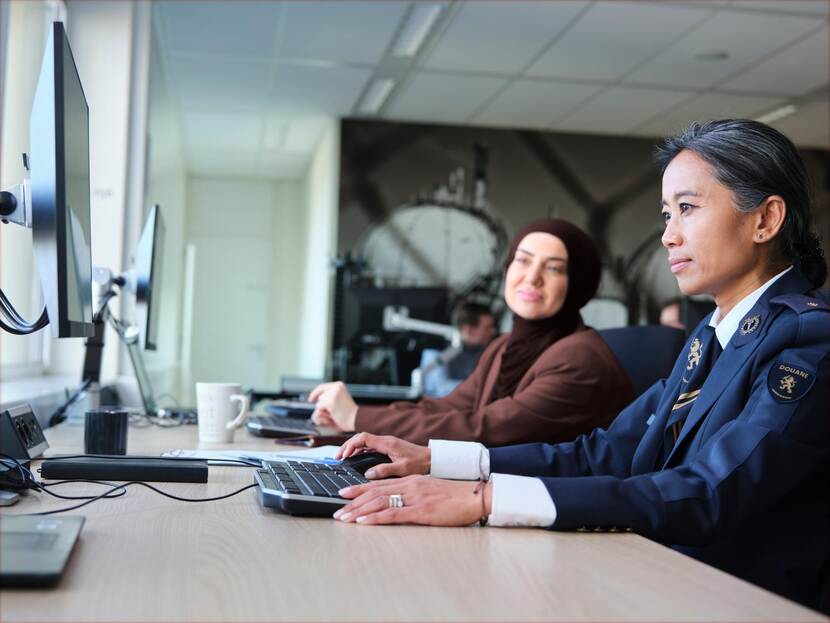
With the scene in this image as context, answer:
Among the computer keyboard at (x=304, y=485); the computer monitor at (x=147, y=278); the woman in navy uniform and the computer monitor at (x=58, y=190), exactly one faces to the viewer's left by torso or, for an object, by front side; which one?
the woman in navy uniform

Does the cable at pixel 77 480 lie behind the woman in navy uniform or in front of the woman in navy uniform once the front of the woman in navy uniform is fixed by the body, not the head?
in front

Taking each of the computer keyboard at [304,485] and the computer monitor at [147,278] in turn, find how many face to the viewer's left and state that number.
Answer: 0

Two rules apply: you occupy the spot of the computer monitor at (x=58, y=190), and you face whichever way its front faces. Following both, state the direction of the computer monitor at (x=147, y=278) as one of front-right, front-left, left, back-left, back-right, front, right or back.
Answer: left

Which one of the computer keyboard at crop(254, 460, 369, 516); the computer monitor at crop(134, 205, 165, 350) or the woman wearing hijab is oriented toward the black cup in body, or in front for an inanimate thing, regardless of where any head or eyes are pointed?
the woman wearing hijab

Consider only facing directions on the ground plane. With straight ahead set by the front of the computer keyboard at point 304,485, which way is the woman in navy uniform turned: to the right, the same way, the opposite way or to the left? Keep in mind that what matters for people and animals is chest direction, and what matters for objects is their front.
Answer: the opposite way

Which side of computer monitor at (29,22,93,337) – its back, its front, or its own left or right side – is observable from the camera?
right

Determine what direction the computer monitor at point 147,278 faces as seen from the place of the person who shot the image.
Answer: facing to the right of the viewer

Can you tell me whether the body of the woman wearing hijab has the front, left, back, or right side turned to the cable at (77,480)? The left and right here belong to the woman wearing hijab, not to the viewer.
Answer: front

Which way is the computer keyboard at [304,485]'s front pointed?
to the viewer's right

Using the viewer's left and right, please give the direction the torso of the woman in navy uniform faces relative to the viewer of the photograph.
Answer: facing to the left of the viewer

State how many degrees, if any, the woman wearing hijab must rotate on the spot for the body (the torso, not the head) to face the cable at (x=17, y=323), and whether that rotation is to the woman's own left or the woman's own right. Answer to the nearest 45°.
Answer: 0° — they already face it

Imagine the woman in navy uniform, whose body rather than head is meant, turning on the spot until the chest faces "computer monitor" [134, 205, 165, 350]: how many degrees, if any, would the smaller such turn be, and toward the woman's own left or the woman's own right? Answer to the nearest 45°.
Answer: approximately 45° to the woman's own right

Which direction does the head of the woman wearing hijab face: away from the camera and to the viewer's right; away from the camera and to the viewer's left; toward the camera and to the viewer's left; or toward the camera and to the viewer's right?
toward the camera and to the viewer's left

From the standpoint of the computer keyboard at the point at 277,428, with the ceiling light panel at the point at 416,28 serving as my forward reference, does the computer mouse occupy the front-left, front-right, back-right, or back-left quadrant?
back-right
